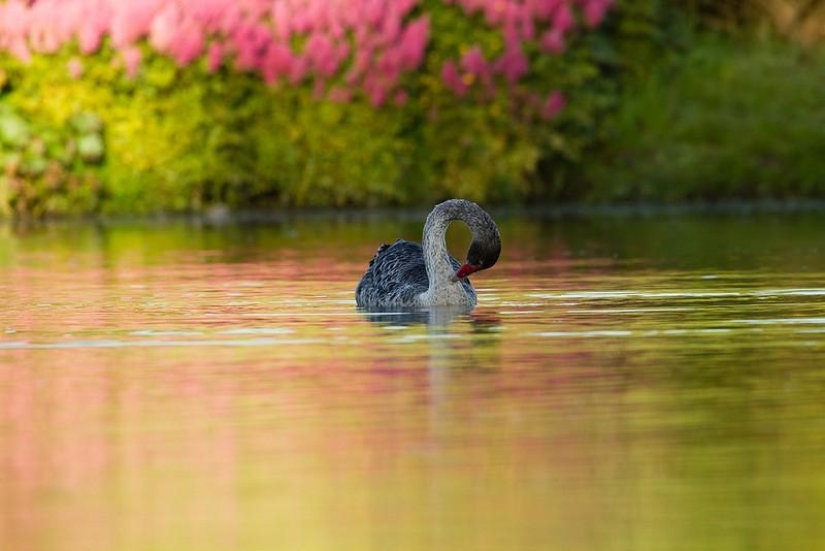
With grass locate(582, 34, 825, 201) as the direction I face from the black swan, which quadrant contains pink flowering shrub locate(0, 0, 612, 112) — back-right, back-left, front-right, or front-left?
front-left

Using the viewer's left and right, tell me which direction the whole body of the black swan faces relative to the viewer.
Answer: facing the viewer and to the right of the viewer

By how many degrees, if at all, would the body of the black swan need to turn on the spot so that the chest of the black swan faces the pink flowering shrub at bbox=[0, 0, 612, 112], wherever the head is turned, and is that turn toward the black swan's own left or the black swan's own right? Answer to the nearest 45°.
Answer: approximately 135° to the black swan's own left

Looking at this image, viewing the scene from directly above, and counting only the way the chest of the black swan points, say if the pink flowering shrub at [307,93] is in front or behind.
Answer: behind
